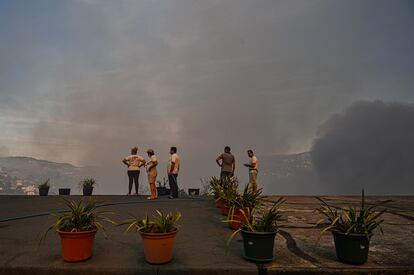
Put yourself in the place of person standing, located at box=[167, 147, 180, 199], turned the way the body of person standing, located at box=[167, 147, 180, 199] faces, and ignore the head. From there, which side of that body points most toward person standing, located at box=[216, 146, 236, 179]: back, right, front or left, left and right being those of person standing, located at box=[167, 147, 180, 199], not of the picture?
back

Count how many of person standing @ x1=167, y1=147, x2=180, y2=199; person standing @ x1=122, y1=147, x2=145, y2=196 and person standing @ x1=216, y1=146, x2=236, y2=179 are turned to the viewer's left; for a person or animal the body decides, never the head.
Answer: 1

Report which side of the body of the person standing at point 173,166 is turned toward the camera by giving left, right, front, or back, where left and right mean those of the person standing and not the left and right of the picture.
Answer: left

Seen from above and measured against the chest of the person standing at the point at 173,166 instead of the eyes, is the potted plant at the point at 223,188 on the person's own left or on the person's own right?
on the person's own left

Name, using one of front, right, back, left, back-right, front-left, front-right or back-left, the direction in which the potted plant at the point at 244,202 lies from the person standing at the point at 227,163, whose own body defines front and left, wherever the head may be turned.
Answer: back

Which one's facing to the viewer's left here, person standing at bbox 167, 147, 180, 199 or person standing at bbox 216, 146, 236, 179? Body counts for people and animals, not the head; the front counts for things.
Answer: person standing at bbox 167, 147, 180, 199

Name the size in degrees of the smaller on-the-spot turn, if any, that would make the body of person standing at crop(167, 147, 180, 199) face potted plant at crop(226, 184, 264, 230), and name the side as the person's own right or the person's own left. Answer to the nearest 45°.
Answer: approximately 90° to the person's own left

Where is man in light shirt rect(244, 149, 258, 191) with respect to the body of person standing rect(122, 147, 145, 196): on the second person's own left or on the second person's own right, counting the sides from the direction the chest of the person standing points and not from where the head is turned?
on the second person's own right

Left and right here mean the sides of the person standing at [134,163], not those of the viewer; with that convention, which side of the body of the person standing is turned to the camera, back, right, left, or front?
back

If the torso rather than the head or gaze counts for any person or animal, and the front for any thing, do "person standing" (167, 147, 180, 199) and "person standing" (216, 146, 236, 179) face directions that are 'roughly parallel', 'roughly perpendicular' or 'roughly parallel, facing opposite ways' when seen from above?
roughly perpendicular
